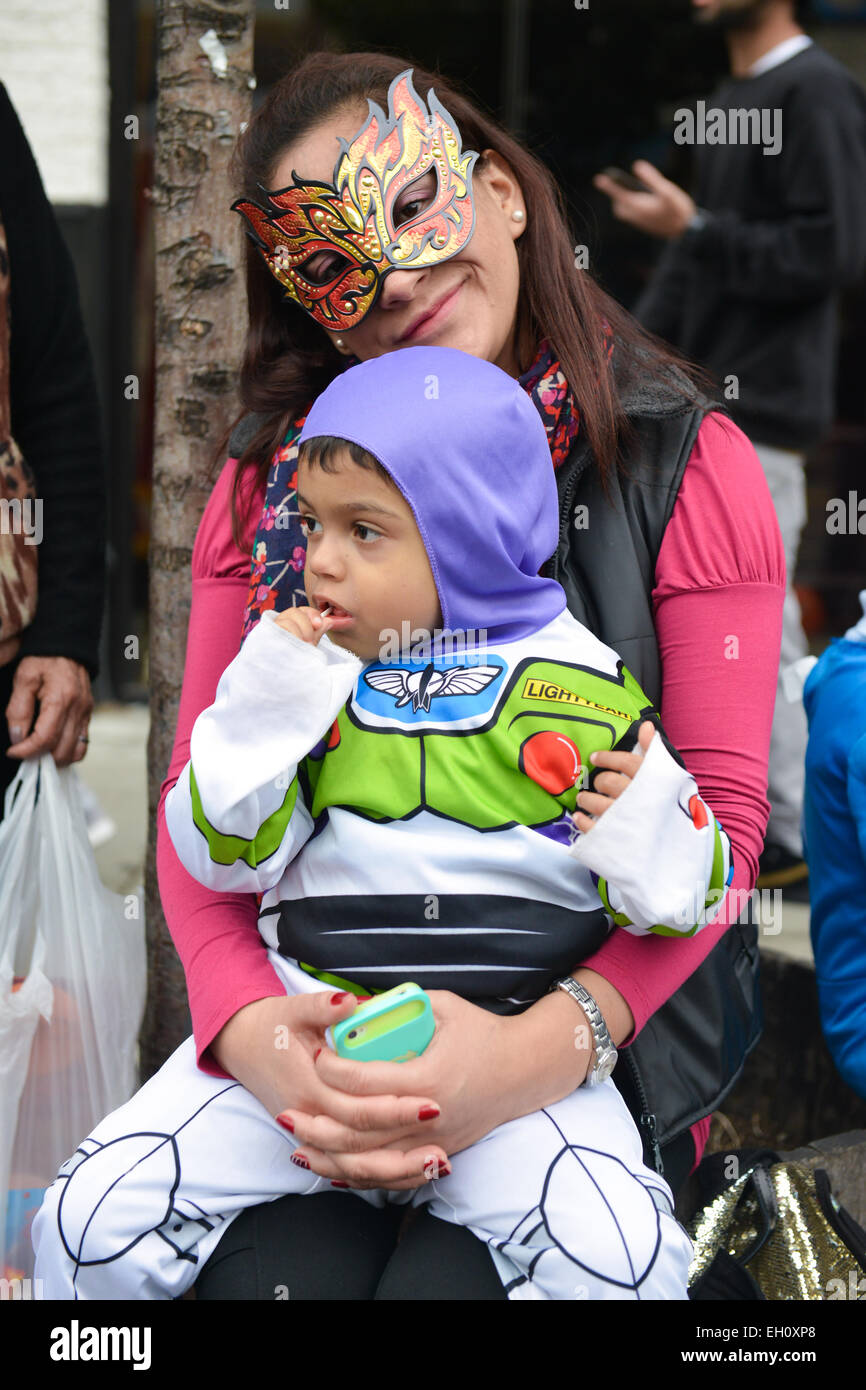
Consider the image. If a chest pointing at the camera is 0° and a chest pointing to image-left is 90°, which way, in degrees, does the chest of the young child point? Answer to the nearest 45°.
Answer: approximately 0°

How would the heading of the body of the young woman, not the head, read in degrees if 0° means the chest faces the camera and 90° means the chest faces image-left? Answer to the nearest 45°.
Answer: approximately 0°

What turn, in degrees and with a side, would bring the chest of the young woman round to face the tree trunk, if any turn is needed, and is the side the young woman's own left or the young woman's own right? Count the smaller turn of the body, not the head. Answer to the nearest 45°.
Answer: approximately 135° to the young woman's own right

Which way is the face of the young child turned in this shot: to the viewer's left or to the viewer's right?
to the viewer's left
